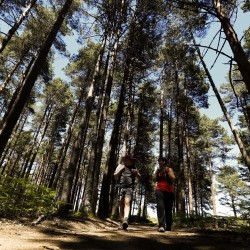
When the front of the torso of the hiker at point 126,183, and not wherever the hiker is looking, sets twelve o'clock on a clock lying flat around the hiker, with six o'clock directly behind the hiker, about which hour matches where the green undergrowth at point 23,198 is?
The green undergrowth is roughly at 3 o'clock from the hiker.

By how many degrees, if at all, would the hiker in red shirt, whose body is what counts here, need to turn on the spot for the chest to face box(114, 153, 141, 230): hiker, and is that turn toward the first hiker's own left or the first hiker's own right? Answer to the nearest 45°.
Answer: approximately 90° to the first hiker's own right

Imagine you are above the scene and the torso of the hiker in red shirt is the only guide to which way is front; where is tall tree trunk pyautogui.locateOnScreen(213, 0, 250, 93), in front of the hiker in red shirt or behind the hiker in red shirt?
in front

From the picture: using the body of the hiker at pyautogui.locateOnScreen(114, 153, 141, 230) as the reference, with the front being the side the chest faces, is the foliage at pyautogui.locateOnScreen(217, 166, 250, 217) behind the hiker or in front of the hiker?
behind

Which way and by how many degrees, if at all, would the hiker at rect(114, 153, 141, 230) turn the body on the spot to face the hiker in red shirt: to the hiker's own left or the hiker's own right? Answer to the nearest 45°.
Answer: approximately 90° to the hiker's own left

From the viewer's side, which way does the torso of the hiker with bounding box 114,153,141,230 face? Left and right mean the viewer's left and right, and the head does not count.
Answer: facing the viewer

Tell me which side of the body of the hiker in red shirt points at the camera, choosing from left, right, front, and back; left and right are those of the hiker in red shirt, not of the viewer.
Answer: front

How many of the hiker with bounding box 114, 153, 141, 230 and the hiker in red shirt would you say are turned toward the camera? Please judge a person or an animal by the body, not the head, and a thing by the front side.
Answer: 2

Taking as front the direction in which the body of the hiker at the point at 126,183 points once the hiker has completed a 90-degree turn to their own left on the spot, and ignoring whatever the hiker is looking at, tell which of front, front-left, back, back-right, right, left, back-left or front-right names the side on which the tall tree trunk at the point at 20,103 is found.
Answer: back
